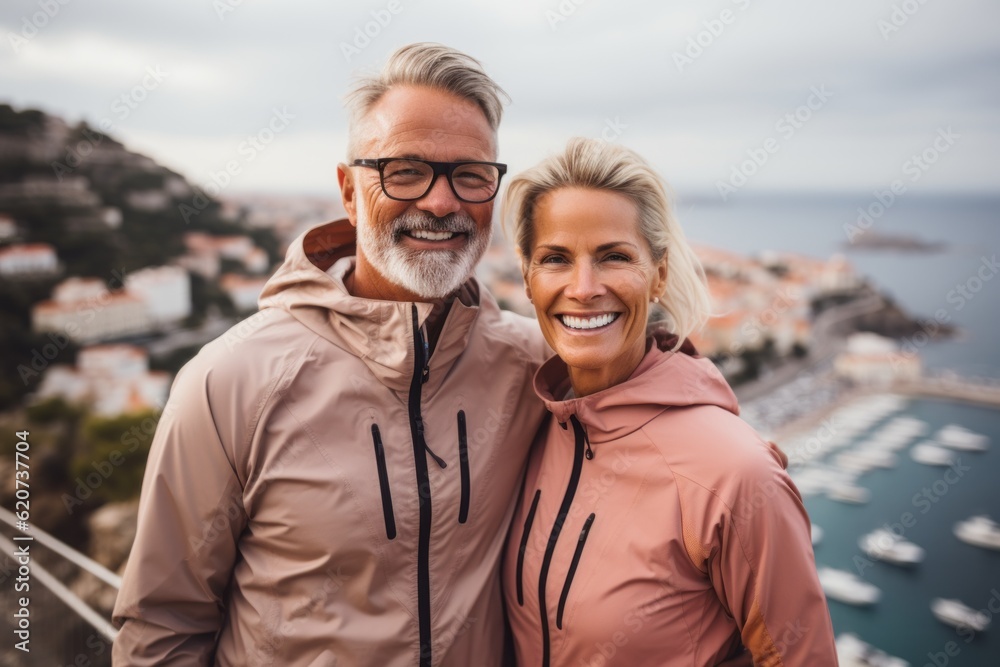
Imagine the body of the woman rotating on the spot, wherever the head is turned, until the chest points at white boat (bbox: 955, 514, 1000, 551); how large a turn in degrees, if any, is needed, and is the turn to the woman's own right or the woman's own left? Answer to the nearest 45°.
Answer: approximately 180°

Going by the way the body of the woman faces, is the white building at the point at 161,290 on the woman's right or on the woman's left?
on the woman's right

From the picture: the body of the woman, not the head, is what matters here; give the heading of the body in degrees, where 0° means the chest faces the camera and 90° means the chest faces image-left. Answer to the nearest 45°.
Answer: approximately 45°

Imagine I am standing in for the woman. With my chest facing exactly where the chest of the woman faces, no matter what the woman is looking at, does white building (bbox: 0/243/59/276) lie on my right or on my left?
on my right

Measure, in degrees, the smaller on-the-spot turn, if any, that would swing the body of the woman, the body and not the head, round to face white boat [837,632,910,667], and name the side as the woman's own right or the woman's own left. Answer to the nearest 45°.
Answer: approximately 135° to the woman's own right

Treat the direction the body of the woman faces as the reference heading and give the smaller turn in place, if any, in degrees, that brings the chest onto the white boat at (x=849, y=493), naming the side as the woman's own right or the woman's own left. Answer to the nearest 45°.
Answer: approximately 135° to the woman's own right

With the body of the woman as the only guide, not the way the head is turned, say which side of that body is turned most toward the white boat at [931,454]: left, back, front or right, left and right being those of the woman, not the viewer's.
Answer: back

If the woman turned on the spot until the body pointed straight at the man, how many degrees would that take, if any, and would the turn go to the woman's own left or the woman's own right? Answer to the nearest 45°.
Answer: approximately 45° to the woman's own right

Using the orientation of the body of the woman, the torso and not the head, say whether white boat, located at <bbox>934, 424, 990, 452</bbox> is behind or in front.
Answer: behind

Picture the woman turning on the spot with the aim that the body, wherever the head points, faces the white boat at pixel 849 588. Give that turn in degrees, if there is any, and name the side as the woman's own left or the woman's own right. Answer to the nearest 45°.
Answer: approximately 135° to the woman's own right
